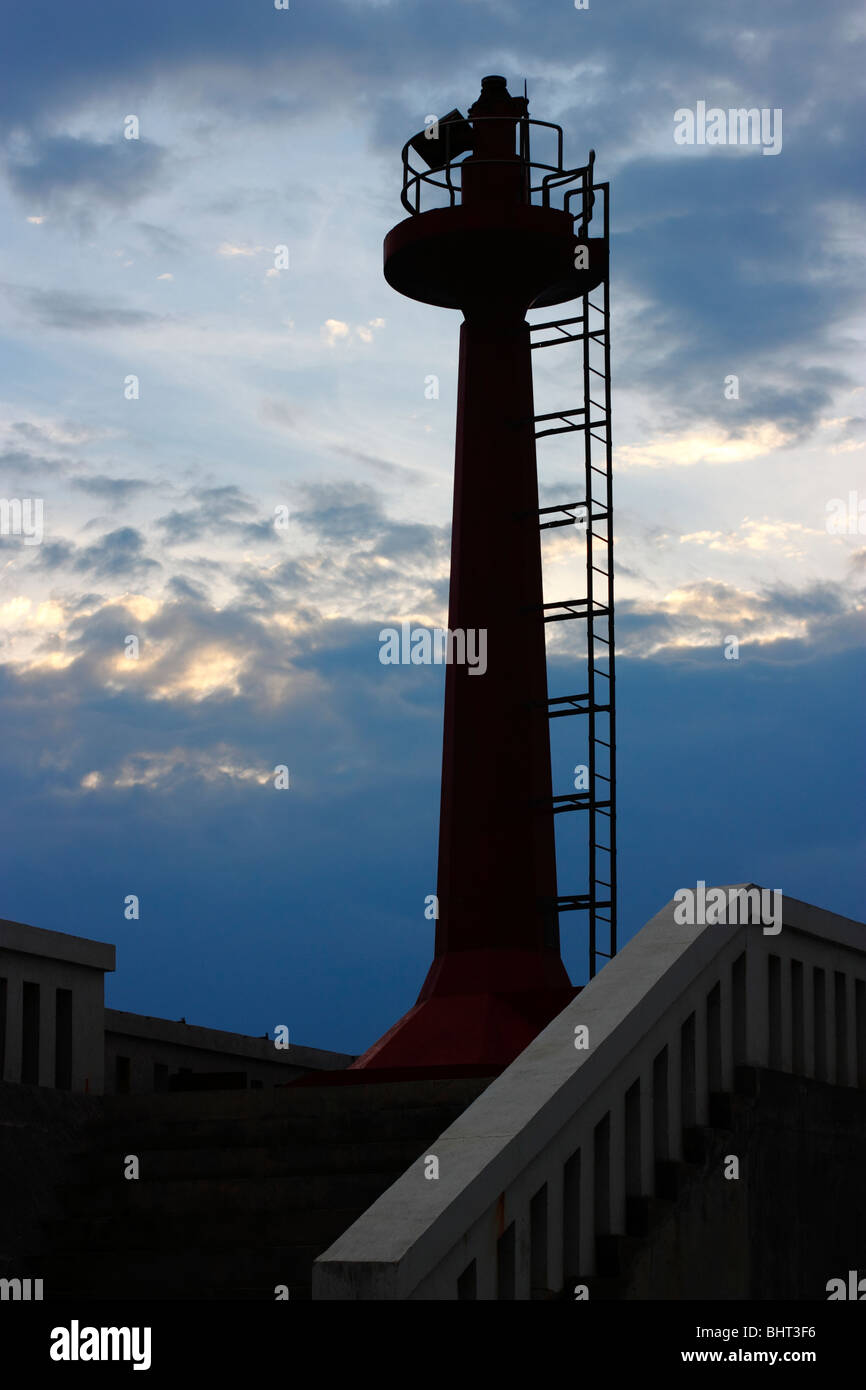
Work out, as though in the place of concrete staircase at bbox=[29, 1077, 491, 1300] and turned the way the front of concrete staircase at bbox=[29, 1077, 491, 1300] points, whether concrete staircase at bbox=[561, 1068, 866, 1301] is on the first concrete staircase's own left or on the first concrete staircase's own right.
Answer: on the first concrete staircase's own left

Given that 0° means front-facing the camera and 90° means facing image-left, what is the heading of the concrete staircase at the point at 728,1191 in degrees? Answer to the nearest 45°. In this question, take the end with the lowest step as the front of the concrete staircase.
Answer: approximately 45°

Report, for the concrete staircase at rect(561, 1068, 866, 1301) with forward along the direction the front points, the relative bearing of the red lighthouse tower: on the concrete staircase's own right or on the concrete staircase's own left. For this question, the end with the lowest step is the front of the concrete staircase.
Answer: on the concrete staircase's own right

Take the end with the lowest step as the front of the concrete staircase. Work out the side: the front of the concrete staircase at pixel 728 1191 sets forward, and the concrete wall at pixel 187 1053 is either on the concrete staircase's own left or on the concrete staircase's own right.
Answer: on the concrete staircase's own right

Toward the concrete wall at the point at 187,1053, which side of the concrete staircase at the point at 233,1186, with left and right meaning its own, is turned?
back

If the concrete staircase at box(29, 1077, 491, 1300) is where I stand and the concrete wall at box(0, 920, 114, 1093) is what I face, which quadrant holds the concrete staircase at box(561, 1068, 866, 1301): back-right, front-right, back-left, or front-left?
back-right

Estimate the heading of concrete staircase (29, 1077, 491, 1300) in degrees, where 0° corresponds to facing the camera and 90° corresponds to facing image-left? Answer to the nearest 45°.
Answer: approximately 0°
